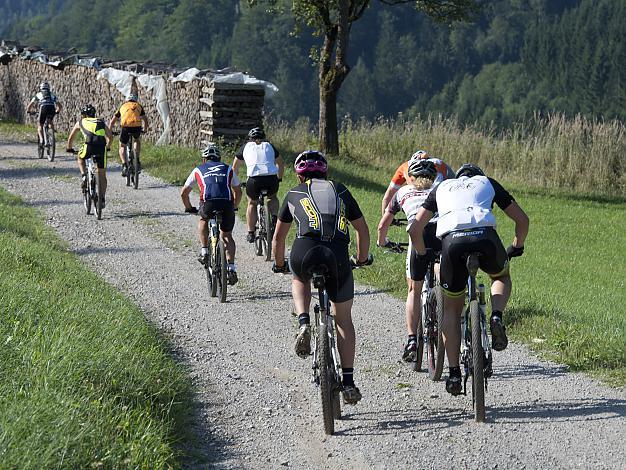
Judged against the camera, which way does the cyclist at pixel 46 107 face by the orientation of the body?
away from the camera

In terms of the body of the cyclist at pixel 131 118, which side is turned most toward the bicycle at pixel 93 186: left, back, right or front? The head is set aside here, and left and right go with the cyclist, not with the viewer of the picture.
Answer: back

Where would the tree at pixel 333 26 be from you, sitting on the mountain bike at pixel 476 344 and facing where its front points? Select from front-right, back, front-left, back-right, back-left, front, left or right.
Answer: front

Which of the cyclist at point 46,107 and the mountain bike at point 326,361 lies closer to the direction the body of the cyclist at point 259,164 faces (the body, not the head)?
the cyclist

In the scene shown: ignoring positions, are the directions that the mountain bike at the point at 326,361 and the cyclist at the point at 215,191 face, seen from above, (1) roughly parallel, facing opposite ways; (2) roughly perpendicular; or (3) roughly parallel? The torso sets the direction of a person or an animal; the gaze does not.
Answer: roughly parallel

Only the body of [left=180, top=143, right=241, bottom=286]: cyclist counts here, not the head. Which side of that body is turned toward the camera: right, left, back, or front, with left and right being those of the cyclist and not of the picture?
back

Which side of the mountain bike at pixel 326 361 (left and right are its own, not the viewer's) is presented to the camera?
back

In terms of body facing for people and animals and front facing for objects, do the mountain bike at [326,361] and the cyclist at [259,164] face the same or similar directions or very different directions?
same or similar directions

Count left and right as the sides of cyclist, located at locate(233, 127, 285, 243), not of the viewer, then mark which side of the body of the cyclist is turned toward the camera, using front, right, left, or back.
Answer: back

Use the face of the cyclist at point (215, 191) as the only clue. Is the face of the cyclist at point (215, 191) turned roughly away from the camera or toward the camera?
away from the camera

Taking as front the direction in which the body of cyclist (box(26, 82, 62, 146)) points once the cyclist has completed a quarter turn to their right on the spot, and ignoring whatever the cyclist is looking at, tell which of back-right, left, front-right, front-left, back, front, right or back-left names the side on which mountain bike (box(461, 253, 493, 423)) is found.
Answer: right

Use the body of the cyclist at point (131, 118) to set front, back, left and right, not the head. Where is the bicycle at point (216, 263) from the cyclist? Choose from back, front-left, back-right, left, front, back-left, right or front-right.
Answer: back

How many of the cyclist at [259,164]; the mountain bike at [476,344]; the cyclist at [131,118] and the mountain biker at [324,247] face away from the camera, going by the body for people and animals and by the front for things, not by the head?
4

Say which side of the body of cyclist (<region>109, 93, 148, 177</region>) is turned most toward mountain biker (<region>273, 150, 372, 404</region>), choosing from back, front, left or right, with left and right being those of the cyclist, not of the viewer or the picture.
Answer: back

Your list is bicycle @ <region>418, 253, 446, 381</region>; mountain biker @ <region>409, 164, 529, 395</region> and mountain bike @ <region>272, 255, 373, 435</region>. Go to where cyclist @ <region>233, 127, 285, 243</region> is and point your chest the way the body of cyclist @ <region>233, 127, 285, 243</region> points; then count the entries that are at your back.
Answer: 3

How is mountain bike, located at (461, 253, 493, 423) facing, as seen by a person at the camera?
facing away from the viewer

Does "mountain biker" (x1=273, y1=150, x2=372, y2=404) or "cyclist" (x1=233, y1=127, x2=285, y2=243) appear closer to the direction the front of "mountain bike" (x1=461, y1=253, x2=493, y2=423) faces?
the cyclist

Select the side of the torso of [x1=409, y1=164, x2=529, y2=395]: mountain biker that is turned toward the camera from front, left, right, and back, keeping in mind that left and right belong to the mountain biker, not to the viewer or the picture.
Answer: back

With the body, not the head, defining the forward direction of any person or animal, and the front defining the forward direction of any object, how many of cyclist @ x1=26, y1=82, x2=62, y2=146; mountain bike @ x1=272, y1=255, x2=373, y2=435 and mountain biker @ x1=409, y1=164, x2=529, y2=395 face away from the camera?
3

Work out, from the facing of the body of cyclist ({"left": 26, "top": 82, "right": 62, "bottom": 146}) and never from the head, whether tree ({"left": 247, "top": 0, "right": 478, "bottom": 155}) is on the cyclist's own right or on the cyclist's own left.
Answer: on the cyclist's own right

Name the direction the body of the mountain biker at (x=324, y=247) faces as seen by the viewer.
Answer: away from the camera
